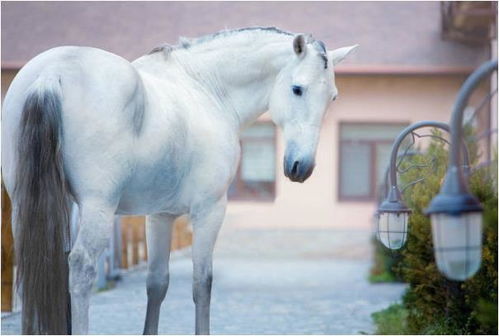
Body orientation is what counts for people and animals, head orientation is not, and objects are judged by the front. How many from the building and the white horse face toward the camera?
1

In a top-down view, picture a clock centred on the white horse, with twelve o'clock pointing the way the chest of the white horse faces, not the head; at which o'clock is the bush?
The bush is roughly at 12 o'clock from the white horse.

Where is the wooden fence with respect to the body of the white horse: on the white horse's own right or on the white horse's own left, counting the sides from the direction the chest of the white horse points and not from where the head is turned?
on the white horse's own left

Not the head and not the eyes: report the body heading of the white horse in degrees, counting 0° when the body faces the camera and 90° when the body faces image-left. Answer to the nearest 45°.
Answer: approximately 225°

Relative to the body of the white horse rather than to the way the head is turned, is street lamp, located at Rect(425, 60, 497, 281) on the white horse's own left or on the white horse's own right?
on the white horse's own right

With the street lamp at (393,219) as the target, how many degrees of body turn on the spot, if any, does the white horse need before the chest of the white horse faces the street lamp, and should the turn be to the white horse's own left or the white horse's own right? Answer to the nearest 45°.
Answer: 0° — it already faces it

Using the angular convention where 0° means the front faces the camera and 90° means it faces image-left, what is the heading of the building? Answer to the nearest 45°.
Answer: approximately 0°
